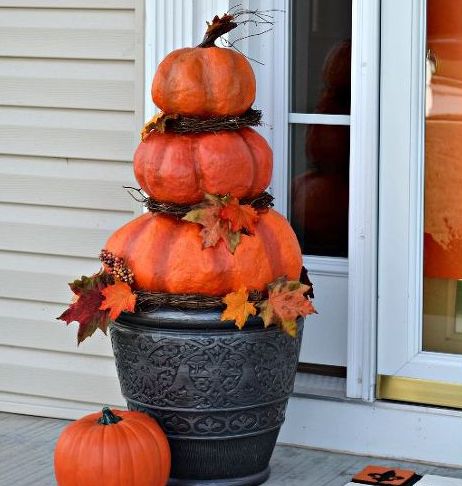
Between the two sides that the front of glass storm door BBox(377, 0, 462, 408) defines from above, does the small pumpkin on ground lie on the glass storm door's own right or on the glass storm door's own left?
on the glass storm door's own right

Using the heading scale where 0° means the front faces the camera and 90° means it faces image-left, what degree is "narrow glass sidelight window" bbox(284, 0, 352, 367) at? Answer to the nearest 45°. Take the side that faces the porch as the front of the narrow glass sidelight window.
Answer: approximately 0°

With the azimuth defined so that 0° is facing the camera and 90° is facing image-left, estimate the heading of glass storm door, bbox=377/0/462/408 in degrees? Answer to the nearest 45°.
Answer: approximately 0°

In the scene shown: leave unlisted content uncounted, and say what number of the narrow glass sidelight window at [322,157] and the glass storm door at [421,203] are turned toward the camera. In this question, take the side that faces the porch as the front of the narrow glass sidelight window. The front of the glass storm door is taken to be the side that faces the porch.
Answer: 2

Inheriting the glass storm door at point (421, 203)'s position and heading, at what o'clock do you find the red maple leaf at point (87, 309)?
The red maple leaf is roughly at 2 o'clock from the glass storm door.

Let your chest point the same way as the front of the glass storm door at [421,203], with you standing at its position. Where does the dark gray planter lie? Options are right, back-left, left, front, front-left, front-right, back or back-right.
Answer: front-right

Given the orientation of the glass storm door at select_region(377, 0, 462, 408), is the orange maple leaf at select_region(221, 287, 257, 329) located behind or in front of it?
in front

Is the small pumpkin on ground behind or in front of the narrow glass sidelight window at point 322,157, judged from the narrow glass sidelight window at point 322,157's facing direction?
in front
